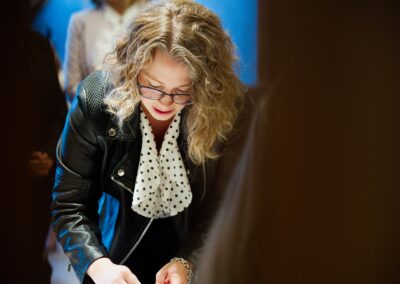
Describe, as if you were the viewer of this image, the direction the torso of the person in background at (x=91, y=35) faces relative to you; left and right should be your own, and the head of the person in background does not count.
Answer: facing the viewer and to the right of the viewer

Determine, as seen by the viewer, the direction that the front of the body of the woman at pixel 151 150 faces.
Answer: toward the camera

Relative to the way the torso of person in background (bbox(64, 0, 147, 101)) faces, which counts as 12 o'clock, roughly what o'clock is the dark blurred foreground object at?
The dark blurred foreground object is roughly at 11 o'clock from the person in background.
